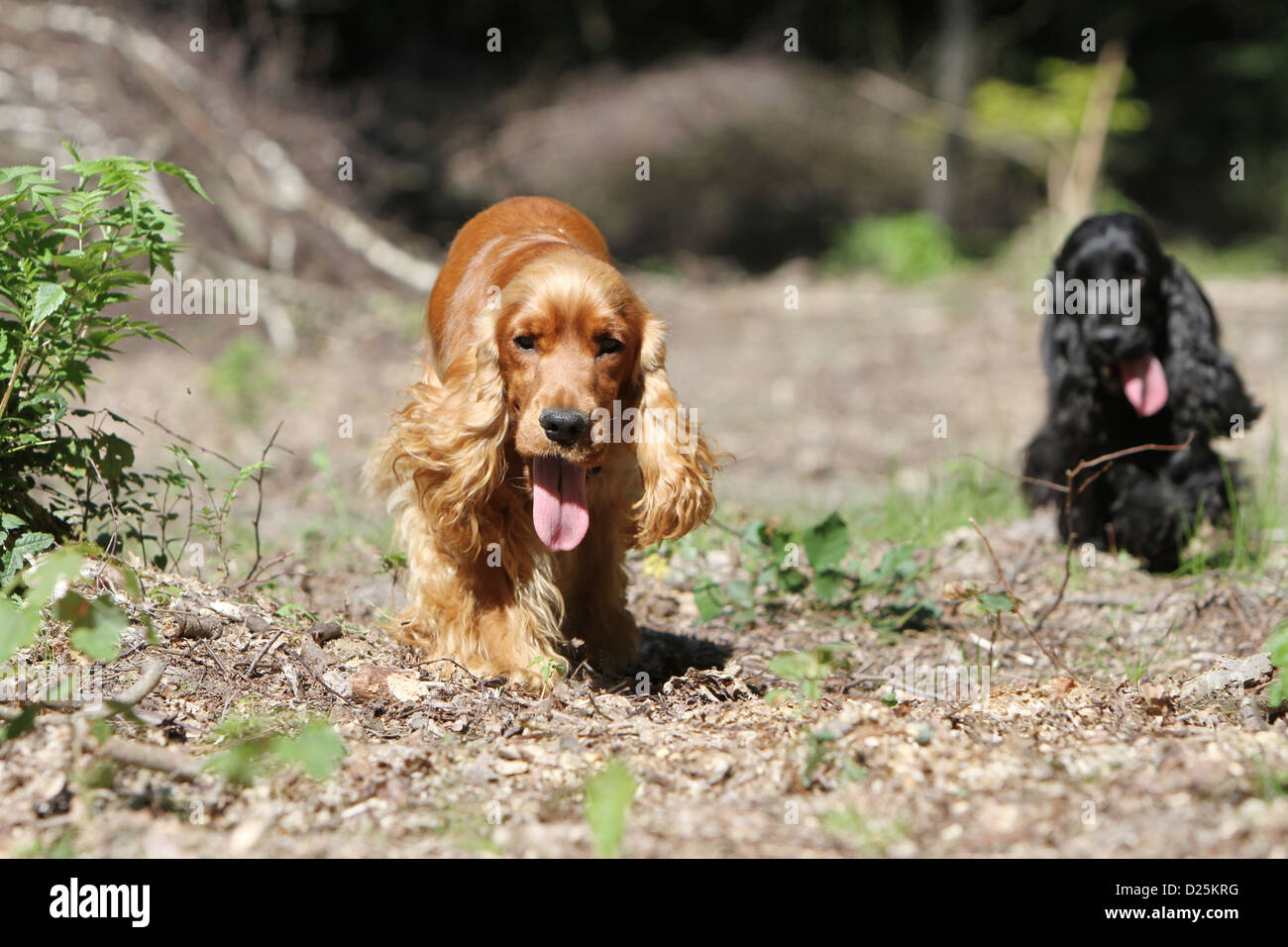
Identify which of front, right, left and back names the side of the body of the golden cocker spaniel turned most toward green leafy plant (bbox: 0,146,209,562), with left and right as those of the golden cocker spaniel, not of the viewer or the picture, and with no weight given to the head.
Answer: right

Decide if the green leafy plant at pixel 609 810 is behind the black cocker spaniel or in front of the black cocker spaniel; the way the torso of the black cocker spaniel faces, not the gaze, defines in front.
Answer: in front

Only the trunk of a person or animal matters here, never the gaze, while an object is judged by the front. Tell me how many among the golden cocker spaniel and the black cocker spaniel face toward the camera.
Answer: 2

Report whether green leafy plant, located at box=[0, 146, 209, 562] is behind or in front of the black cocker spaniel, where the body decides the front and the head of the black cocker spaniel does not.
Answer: in front

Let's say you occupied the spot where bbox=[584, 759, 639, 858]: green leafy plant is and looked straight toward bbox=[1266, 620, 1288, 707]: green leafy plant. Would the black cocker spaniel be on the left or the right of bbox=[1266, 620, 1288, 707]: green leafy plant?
left

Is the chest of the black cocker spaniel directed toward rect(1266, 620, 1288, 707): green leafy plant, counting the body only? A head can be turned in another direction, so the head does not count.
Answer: yes

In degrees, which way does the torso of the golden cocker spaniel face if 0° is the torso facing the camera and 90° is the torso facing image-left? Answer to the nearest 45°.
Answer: approximately 0°

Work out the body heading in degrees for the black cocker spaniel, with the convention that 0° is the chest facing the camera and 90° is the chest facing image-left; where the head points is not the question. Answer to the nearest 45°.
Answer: approximately 0°
